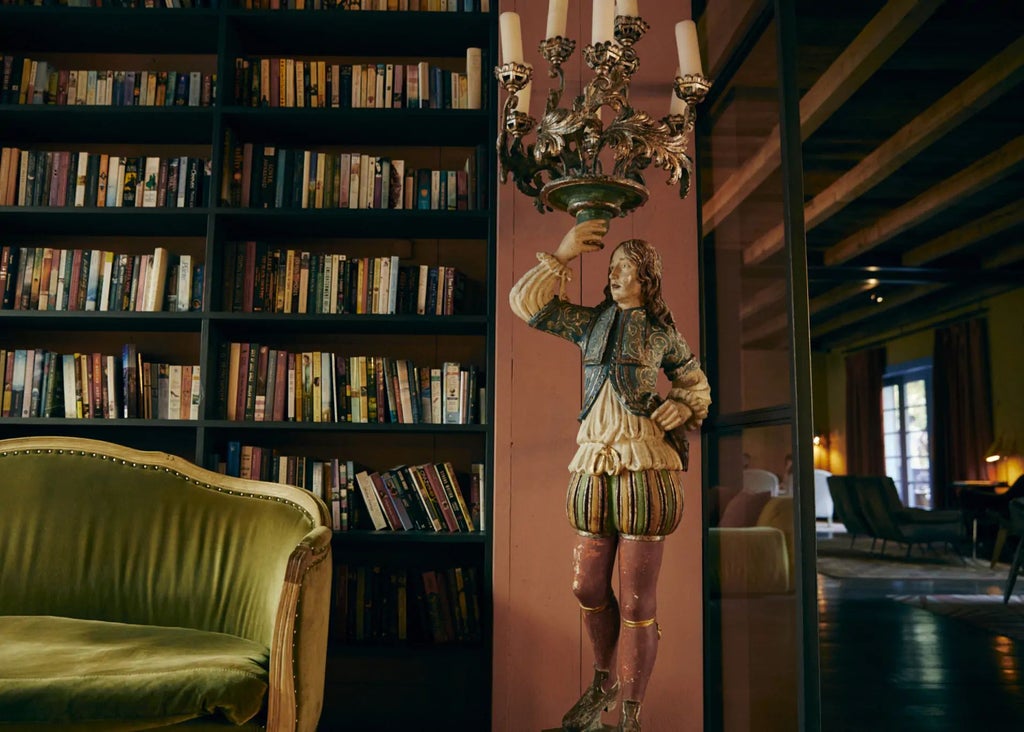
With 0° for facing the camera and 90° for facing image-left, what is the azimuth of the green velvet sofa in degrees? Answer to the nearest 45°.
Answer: approximately 0°

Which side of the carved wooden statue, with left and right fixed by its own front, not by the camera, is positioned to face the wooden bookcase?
right

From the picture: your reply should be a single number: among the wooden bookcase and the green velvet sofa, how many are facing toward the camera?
2

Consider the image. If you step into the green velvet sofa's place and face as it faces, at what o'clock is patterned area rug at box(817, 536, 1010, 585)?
The patterned area rug is roughly at 8 o'clock from the green velvet sofa.

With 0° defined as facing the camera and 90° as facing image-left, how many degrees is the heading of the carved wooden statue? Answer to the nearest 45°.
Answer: approximately 45°
